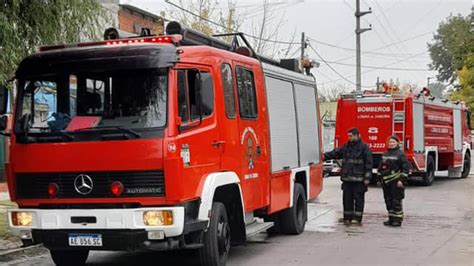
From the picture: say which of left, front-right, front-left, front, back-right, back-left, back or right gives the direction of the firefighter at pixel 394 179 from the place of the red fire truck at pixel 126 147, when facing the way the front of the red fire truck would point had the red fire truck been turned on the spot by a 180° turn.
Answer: front

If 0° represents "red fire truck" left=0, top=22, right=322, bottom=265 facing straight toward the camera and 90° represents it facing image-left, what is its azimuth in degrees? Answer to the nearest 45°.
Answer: approximately 45°

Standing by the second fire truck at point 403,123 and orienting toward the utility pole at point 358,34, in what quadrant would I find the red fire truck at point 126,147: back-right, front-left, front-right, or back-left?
back-left

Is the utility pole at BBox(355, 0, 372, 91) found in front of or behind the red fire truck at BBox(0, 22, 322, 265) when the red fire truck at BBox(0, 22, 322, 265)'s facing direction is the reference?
behind
